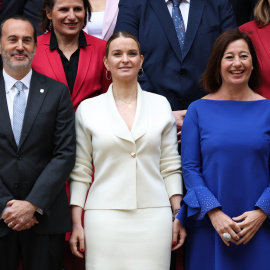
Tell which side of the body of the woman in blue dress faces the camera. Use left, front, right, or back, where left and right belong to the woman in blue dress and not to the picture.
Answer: front

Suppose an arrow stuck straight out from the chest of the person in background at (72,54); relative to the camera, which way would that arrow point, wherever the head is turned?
toward the camera

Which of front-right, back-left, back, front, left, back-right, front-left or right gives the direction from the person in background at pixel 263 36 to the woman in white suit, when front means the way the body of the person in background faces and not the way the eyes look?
front-right

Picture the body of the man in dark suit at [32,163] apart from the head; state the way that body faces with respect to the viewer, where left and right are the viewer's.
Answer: facing the viewer

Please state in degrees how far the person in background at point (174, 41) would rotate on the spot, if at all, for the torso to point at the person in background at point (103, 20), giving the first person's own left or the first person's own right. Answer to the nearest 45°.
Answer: approximately 135° to the first person's own right

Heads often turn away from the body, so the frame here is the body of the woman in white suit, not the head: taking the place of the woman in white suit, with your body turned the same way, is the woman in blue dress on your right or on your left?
on your left

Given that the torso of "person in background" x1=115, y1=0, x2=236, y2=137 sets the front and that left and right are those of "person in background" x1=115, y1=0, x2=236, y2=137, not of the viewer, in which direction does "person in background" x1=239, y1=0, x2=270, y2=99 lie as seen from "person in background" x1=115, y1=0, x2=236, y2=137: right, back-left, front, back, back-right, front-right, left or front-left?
left
